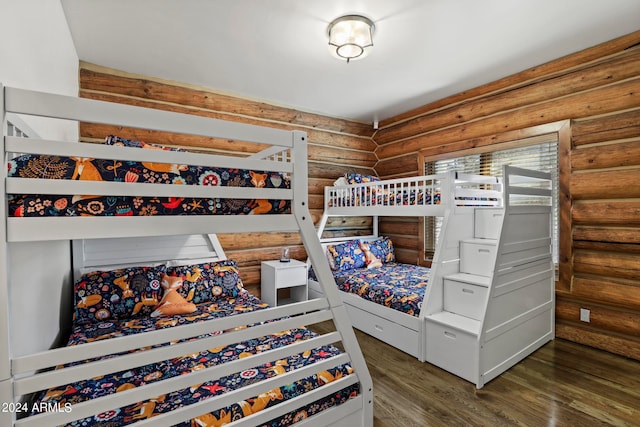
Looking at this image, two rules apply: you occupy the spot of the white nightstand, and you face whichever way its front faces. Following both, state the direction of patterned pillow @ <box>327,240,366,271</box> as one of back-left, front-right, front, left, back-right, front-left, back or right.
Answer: front-left

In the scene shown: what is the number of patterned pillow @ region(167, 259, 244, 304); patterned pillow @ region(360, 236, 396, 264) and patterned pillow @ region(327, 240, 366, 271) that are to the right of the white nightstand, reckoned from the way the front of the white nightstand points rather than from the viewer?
1

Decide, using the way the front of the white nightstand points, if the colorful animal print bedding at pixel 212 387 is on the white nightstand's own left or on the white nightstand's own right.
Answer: on the white nightstand's own right

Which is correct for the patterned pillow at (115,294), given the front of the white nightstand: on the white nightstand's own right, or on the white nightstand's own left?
on the white nightstand's own right

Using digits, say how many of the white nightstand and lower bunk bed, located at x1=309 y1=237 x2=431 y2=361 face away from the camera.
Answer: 0

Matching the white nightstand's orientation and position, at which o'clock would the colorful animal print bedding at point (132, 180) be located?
The colorful animal print bedding is roughly at 2 o'clock from the white nightstand.

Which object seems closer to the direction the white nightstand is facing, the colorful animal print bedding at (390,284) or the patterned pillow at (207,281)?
the colorful animal print bedding

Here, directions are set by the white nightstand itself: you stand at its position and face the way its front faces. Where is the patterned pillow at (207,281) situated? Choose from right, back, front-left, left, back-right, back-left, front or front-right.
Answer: right

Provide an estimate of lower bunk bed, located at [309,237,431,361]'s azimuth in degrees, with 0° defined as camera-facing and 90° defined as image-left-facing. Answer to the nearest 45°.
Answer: approximately 315°
